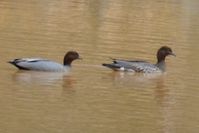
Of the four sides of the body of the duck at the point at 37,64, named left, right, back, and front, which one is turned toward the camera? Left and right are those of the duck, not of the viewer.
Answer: right

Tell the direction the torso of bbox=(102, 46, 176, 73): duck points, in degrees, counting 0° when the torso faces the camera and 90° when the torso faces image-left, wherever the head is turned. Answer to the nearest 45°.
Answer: approximately 270°

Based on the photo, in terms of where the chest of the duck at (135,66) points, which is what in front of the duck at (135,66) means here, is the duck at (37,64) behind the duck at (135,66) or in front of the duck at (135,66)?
behind

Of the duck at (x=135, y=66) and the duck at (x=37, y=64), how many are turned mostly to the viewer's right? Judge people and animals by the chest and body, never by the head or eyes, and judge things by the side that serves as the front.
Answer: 2
